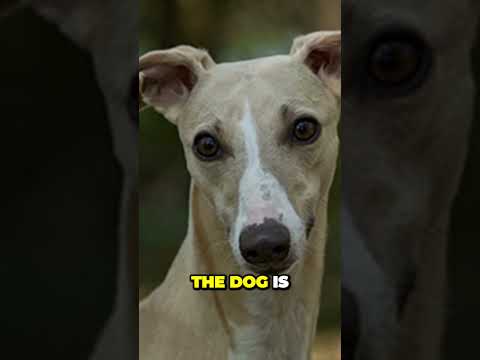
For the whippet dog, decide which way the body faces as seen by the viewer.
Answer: toward the camera
